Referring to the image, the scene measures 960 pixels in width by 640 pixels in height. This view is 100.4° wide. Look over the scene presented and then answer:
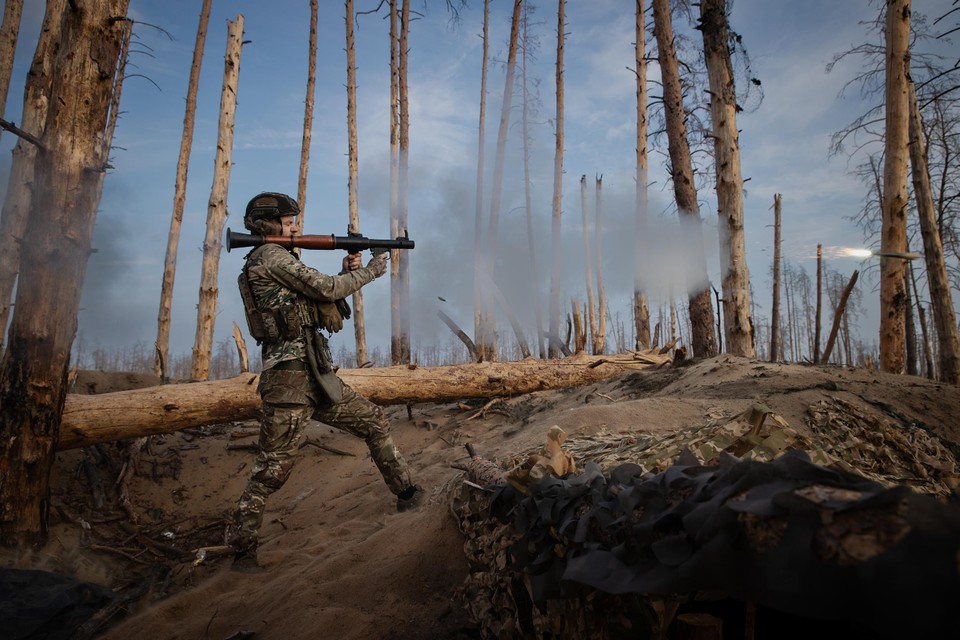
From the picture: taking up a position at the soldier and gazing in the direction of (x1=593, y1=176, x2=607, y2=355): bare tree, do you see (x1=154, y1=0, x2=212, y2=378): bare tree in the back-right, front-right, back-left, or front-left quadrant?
front-left

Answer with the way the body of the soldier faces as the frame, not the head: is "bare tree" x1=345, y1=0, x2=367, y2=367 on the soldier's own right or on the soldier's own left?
on the soldier's own left

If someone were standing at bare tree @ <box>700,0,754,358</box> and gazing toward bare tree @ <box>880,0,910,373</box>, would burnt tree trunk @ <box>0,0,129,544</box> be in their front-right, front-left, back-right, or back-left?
back-right

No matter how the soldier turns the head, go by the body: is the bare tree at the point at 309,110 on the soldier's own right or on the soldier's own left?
on the soldier's own left

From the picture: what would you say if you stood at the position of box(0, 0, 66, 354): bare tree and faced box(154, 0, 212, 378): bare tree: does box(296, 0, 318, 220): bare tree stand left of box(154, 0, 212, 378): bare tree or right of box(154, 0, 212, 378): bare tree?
right

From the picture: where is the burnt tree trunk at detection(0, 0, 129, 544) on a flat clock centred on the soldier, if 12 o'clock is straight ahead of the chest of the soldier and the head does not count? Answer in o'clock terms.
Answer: The burnt tree trunk is roughly at 7 o'clock from the soldier.

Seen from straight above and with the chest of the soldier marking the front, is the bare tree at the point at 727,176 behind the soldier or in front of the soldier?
in front

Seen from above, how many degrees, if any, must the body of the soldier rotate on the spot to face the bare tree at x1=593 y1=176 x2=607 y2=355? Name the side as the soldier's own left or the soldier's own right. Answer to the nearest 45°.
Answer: approximately 45° to the soldier's own left

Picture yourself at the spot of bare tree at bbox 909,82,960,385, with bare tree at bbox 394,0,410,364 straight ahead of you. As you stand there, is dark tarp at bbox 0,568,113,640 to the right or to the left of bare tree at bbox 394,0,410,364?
left

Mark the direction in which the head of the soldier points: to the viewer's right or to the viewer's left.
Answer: to the viewer's right

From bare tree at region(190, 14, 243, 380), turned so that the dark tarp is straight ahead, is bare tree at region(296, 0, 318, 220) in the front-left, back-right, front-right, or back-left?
back-left

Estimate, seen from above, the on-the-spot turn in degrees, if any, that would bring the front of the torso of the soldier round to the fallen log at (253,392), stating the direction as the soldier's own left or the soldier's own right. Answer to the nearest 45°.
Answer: approximately 90° to the soldier's own left

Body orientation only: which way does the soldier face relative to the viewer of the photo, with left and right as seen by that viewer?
facing to the right of the viewer

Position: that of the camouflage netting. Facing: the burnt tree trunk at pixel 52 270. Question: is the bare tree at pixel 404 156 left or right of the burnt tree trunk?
right

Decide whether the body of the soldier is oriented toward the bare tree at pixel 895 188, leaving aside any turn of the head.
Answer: yes
